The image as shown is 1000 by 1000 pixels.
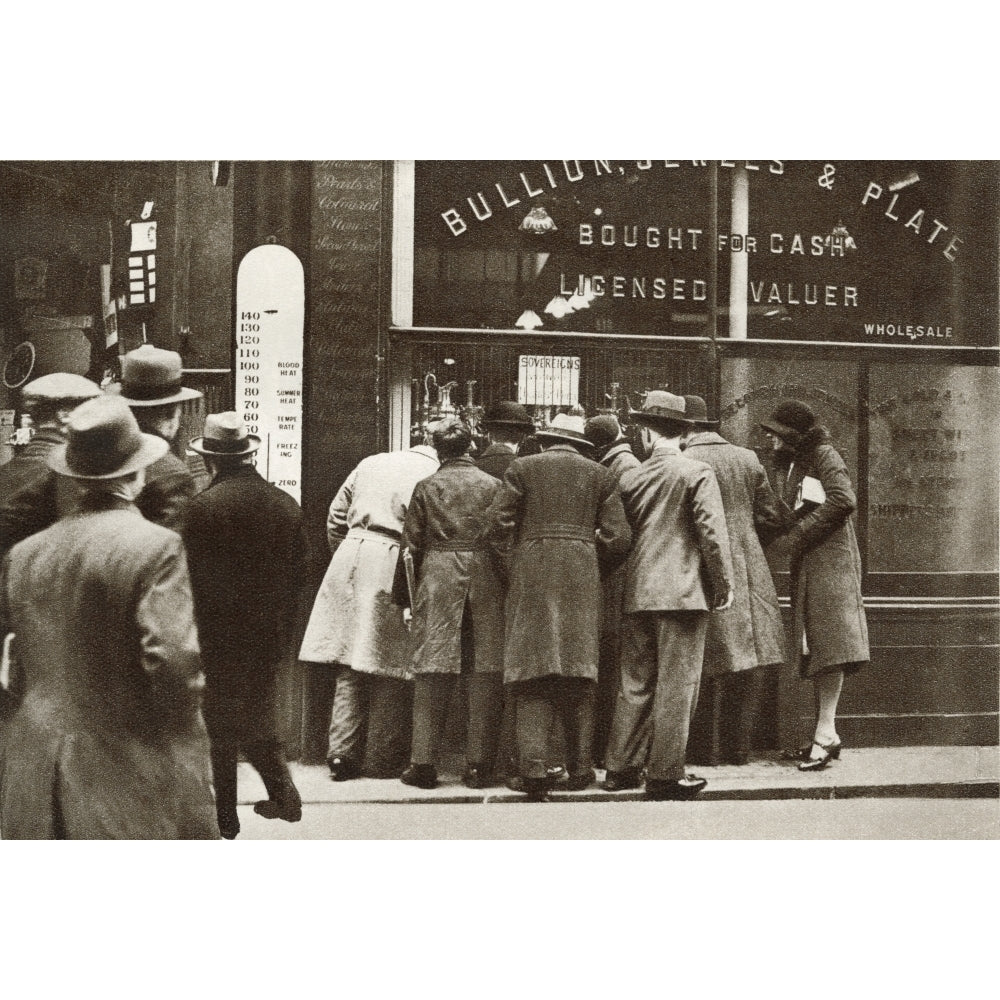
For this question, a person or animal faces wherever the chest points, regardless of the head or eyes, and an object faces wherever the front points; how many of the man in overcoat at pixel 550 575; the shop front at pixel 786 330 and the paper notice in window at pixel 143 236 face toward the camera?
2

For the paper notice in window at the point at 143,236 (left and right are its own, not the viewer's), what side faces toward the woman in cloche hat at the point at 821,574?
left

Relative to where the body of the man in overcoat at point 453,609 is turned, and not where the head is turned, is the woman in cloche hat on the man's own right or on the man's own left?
on the man's own right

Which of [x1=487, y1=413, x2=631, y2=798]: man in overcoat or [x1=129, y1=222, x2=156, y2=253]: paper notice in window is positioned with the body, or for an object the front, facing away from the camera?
the man in overcoat

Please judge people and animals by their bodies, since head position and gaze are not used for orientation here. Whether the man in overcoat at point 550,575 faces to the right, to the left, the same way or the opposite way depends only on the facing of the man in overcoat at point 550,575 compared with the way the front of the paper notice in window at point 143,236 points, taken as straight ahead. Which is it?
the opposite way

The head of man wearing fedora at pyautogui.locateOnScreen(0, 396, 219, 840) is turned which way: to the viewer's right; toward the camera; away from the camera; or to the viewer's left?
away from the camera

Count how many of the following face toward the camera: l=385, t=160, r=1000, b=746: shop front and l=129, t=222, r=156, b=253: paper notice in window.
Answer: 2

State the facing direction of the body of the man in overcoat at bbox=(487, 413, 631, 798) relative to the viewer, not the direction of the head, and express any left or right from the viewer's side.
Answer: facing away from the viewer

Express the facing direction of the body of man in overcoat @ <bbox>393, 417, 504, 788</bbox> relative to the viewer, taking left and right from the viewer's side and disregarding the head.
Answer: facing away from the viewer

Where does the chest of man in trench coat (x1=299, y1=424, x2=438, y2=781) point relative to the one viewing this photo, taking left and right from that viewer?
facing away from the viewer and to the right of the viewer

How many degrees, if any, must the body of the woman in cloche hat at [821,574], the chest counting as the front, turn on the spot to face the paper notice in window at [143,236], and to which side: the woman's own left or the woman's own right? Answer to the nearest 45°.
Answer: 0° — they already face it

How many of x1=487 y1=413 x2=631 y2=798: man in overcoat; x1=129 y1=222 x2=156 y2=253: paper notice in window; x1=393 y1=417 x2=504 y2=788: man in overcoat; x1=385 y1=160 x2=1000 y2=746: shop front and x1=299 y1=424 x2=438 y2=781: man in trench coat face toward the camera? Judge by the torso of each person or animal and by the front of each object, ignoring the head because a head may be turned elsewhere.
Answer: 2

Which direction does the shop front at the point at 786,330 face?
toward the camera
